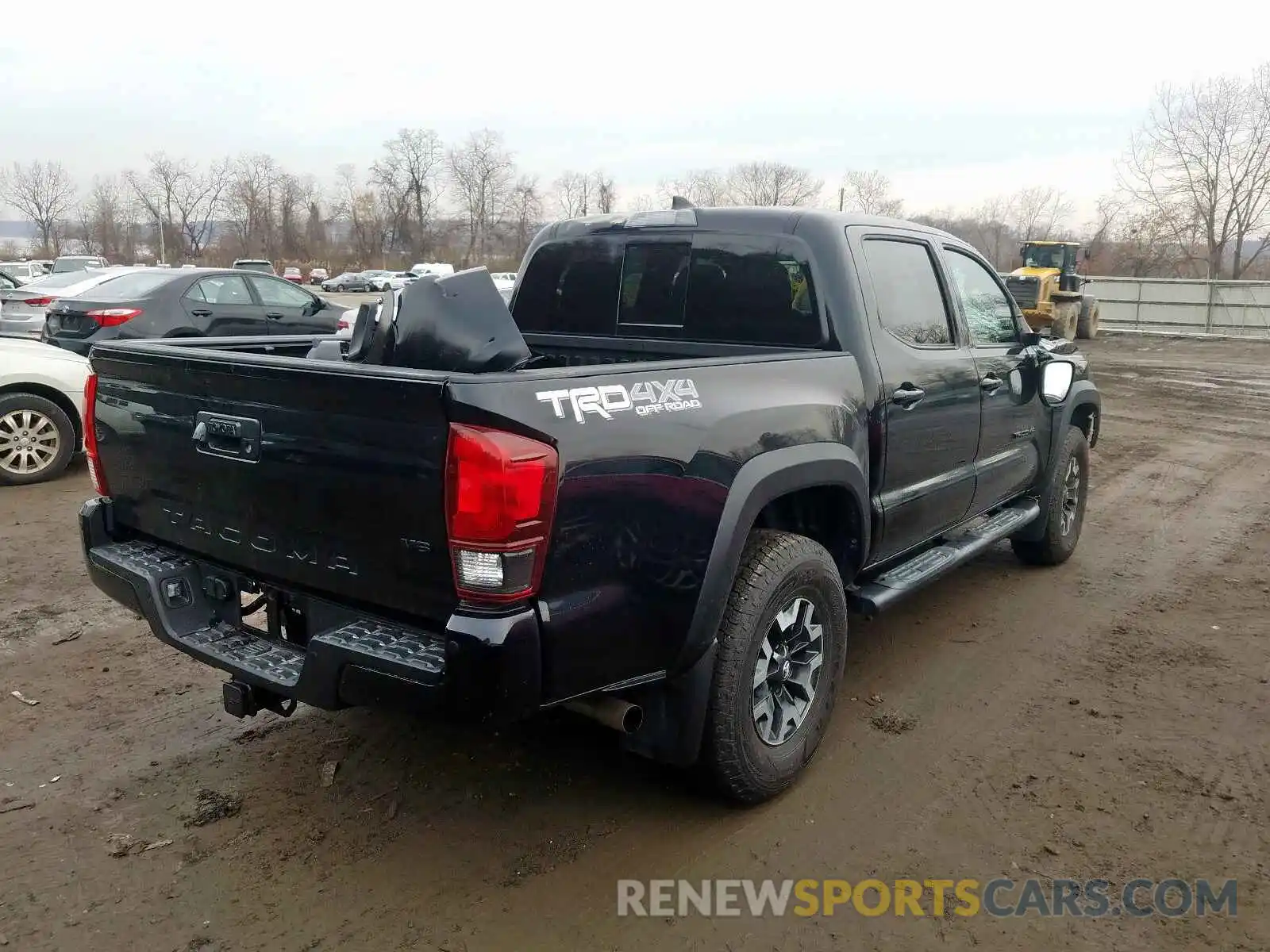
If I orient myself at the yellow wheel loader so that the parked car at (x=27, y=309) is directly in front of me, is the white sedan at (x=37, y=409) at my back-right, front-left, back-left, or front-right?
front-left

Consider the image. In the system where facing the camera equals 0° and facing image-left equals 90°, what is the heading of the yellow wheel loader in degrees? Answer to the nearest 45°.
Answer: approximately 225°

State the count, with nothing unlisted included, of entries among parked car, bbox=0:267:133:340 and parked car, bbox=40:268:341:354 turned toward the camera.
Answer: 0

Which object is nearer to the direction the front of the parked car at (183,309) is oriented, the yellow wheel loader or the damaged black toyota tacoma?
the yellow wheel loader

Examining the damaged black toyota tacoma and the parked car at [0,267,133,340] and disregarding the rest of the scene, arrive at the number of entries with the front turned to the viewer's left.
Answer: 0

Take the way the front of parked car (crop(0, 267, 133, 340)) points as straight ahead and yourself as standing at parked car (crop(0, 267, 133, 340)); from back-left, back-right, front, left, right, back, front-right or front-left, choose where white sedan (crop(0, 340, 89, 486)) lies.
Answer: back-right

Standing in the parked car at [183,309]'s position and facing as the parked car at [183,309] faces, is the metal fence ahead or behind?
ahead

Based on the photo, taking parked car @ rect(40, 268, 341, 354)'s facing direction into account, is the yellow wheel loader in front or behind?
in front

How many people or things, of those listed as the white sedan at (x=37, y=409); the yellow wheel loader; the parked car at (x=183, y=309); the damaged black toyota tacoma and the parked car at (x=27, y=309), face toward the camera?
0

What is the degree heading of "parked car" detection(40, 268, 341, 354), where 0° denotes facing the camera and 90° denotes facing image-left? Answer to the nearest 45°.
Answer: approximately 225°
